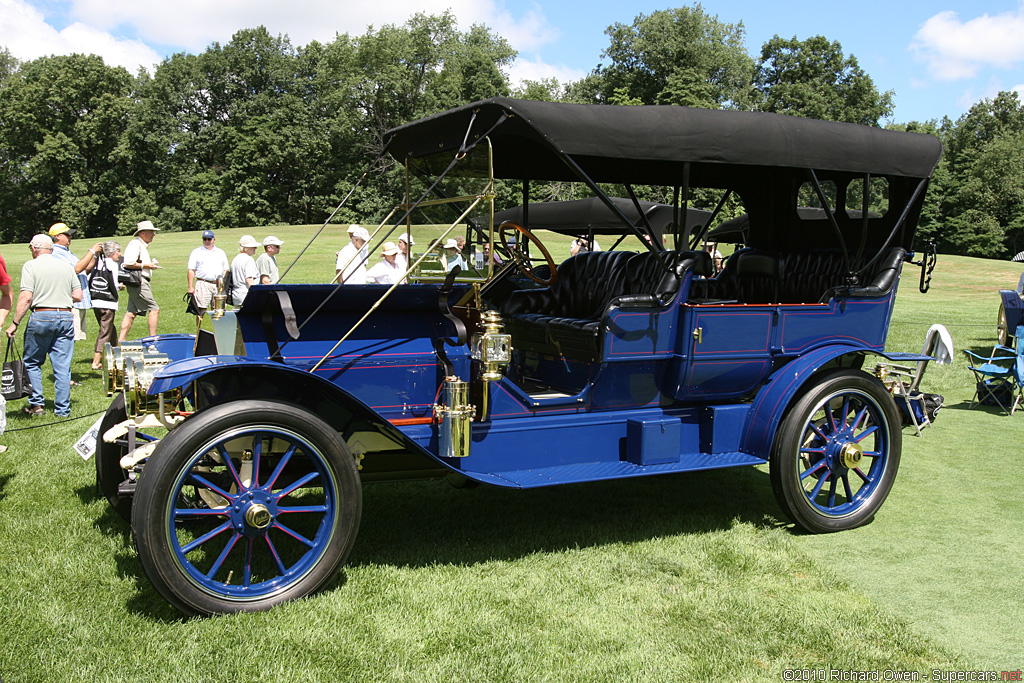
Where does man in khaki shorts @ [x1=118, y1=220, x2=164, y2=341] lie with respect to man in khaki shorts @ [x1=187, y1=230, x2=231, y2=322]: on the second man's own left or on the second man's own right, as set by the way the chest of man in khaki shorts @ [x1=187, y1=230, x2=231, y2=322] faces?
on the second man's own right

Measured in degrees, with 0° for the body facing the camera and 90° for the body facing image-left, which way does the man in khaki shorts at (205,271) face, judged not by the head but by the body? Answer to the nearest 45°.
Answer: approximately 0°

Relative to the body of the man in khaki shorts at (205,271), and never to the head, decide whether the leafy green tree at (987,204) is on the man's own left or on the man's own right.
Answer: on the man's own left

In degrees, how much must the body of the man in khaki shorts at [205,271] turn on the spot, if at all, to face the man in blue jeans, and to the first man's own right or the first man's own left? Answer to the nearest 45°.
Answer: approximately 45° to the first man's own right

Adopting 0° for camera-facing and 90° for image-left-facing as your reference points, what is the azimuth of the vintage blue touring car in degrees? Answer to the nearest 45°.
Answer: approximately 45°

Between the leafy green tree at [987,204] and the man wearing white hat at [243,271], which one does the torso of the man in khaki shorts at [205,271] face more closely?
the man wearing white hat

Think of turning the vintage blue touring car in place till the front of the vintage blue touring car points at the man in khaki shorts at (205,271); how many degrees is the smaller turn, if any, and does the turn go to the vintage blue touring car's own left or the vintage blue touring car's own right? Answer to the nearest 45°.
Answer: approximately 90° to the vintage blue touring car's own right

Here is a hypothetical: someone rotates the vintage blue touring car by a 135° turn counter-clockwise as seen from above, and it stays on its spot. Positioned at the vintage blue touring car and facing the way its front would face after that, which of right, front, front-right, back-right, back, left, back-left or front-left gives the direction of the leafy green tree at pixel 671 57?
left
